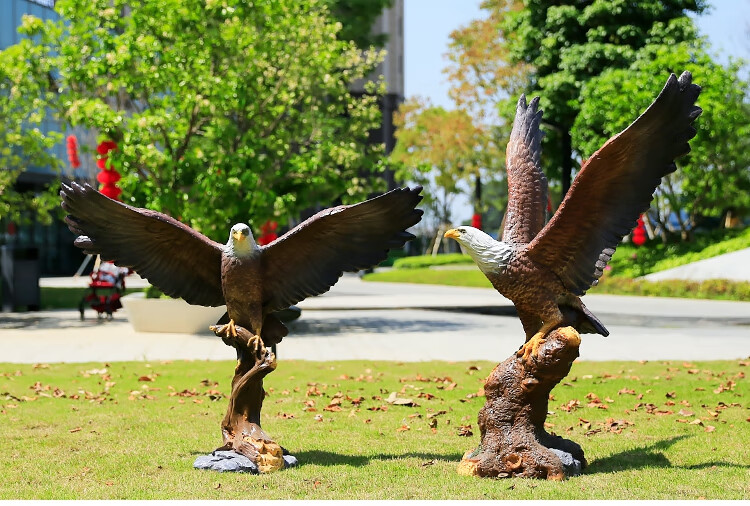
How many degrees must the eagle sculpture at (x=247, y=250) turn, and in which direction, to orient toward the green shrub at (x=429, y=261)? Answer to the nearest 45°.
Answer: approximately 180°

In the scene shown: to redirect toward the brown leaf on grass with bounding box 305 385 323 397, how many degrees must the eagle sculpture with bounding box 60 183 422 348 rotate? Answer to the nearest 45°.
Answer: approximately 180°

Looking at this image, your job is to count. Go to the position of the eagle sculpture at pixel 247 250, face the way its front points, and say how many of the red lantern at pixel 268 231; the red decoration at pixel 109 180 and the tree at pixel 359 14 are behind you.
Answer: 3

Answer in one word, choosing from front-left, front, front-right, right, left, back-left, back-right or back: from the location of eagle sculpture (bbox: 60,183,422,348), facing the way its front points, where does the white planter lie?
back

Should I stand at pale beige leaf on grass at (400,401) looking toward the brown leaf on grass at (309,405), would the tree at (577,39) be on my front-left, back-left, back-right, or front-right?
back-right

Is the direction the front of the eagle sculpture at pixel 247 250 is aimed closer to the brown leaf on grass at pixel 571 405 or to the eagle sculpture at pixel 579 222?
the eagle sculpture

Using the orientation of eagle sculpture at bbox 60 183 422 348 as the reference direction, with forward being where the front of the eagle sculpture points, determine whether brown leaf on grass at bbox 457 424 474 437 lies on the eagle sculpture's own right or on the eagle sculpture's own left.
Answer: on the eagle sculpture's own left

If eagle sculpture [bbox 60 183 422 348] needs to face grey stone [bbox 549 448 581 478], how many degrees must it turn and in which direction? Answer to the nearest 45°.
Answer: approximately 90° to its left

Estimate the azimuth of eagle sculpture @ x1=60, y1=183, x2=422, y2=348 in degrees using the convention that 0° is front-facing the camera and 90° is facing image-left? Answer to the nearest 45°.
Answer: approximately 0°

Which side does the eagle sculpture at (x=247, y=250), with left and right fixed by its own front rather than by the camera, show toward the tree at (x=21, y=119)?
back

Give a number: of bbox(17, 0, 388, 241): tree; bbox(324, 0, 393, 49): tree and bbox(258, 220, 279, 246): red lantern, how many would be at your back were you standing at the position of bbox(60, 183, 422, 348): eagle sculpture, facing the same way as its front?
3

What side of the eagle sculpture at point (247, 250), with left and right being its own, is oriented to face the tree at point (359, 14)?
back

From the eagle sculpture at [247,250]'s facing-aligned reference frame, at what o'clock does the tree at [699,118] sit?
The tree is roughly at 7 o'clock from the eagle sculpture.

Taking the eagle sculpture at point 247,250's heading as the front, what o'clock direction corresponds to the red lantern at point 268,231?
The red lantern is roughly at 6 o'clock from the eagle sculpture.

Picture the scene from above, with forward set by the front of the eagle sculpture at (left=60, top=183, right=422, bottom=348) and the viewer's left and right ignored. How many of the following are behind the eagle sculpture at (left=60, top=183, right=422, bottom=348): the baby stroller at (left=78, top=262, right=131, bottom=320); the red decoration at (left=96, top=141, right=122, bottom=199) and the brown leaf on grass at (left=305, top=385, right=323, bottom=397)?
3

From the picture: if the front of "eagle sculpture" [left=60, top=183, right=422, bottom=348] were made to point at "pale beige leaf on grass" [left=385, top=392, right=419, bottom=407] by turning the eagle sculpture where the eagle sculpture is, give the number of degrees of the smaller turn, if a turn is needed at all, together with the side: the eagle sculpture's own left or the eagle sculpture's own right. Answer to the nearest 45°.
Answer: approximately 135° to the eagle sculpture's own left

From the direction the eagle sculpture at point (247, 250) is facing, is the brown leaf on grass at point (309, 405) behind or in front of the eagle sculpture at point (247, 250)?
behind

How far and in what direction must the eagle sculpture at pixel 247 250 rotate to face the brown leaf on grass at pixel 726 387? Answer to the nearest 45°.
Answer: approximately 135° to its left
